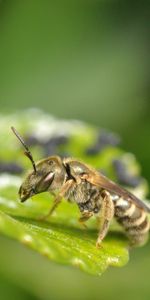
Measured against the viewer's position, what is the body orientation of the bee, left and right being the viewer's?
facing to the left of the viewer
